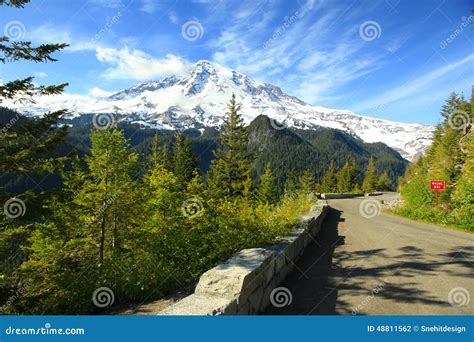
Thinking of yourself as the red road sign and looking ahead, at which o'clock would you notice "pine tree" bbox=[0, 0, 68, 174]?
The pine tree is roughly at 1 o'clock from the red road sign.

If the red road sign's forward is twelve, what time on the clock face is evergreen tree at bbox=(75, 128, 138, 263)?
The evergreen tree is roughly at 1 o'clock from the red road sign.

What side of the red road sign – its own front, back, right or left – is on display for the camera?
front

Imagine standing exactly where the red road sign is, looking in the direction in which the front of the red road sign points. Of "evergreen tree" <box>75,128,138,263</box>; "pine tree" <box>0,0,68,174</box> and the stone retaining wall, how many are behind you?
0

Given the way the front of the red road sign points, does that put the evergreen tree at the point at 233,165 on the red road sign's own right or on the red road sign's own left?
on the red road sign's own right

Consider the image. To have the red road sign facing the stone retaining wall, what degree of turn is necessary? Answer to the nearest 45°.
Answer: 0° — it already faces it
